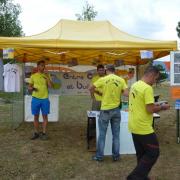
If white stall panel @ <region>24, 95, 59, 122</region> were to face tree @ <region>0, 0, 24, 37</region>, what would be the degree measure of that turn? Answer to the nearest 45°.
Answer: approximately 180°

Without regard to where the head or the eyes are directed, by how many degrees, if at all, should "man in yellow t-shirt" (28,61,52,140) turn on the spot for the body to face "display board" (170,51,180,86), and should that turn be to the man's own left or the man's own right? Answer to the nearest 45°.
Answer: approximately 90° to the man's own left

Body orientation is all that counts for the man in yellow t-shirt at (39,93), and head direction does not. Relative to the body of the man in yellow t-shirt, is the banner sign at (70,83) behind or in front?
behind

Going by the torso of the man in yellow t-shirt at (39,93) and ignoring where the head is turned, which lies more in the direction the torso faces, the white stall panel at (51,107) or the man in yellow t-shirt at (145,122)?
the man in yellow t-shirt

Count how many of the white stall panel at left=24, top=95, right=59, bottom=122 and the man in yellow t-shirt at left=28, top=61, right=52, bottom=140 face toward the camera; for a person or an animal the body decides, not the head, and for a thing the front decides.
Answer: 2

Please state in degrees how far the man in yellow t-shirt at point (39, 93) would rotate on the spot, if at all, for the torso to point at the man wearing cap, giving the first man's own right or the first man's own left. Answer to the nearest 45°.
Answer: approximately 45° to the first man's own left
